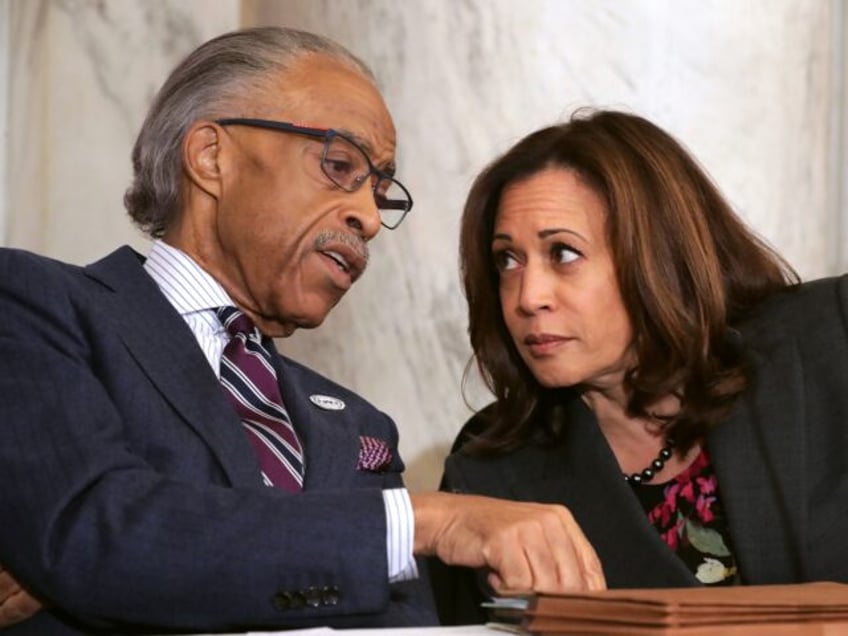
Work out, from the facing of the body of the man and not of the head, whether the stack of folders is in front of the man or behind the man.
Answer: in front

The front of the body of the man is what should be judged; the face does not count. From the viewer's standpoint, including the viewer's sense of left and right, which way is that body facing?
facing the viewer and to the right of the viewer

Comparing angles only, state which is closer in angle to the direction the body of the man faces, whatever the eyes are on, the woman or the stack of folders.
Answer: the stack of folders

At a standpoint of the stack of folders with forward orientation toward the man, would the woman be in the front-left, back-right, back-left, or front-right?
front-right

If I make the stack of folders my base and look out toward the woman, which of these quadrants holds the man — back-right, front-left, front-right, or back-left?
front-left

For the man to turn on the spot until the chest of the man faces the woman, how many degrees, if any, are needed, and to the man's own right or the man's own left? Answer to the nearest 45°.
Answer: approximately 90° to the man's own left

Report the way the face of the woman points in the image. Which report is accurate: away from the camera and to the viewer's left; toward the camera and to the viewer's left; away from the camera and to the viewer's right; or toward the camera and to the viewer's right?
toward the camera and to the viewer's left
